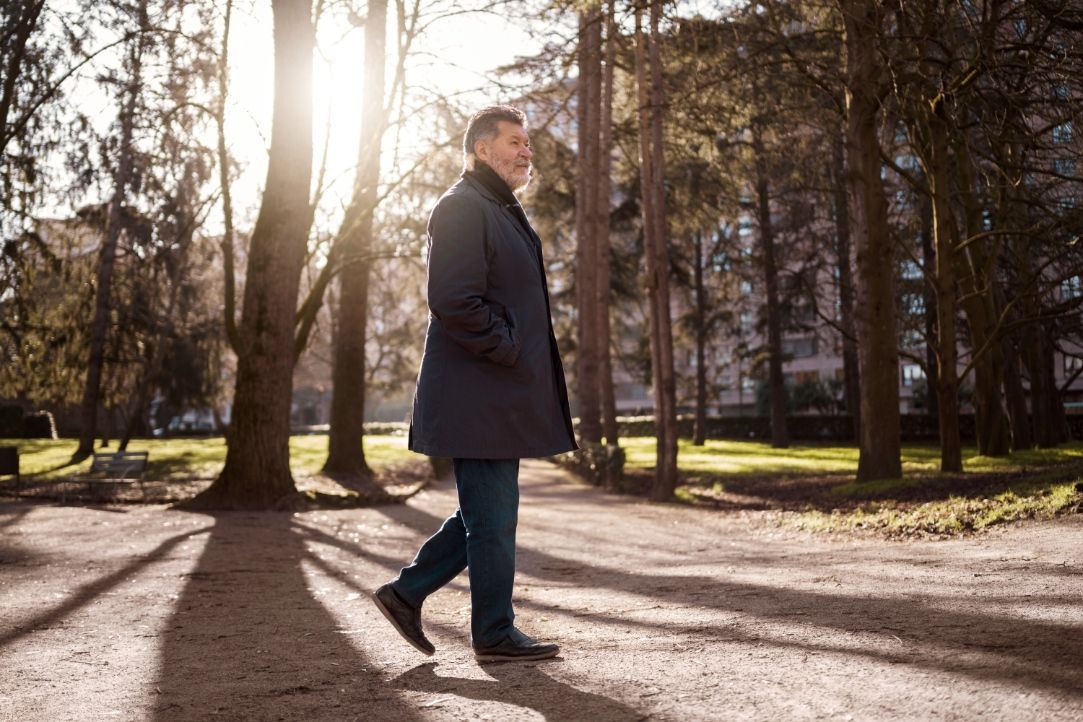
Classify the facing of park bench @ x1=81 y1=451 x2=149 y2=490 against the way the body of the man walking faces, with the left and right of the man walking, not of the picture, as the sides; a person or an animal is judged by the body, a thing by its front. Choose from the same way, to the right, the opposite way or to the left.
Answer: to the right

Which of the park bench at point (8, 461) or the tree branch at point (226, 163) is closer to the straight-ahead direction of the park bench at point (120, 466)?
the tree branch

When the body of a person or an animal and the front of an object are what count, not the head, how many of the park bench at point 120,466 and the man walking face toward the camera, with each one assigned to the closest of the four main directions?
1

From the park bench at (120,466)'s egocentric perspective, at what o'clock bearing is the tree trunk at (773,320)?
The tree trunk is roughly at 8 o'clock from the park bench.

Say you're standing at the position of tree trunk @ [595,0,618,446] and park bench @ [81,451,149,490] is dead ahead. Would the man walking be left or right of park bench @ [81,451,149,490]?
left

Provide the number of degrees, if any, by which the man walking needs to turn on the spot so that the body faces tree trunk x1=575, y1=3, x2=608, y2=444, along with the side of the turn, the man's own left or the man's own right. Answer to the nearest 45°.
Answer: approximately 90° to the man's own left

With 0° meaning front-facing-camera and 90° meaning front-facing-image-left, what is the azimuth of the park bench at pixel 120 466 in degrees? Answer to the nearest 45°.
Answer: approximately 0°

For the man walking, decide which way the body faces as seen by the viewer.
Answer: to the viewer's right

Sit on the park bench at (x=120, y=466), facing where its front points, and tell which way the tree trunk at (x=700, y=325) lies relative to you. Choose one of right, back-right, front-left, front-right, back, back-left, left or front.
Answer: back-left

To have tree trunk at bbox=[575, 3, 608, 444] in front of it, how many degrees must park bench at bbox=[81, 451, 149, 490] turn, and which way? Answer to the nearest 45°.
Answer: approximately 90° to its left

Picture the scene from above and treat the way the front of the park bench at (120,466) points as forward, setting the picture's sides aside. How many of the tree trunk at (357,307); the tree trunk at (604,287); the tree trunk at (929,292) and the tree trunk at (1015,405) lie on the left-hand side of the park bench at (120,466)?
4

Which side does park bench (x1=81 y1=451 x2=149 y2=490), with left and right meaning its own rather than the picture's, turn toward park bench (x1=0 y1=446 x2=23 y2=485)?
right

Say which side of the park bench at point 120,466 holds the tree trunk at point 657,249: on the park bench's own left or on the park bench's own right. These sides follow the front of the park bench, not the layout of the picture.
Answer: on the park bench's own left

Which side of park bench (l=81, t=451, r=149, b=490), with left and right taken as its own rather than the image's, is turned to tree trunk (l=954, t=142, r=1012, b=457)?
left

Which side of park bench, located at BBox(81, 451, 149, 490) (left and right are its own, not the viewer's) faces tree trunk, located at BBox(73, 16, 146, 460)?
back

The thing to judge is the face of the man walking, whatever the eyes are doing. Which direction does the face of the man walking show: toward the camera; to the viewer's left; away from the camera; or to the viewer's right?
to the viewer's right
